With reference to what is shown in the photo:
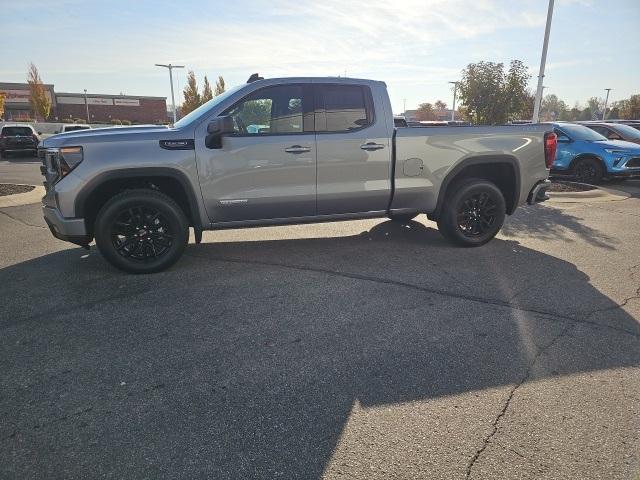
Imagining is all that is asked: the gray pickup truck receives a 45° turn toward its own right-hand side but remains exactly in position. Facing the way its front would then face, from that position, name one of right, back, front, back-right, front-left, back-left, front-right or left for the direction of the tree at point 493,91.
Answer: right

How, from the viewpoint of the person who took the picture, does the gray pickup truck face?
facing to the left of the viewer

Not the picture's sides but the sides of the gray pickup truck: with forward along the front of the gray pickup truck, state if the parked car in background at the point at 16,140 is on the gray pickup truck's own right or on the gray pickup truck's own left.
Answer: on the gray pickup truck's own right

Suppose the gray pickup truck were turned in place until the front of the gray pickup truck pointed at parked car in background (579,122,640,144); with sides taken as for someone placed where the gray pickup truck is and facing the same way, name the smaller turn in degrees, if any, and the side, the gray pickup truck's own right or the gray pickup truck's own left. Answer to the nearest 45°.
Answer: approximately 135° to the gray pickup truck's own right

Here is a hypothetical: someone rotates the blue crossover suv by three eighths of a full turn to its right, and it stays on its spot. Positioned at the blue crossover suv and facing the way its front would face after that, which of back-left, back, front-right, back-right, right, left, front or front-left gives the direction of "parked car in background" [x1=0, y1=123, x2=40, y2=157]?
front

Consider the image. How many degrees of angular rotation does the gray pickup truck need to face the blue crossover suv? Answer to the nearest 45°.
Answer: approximately 135° to its right

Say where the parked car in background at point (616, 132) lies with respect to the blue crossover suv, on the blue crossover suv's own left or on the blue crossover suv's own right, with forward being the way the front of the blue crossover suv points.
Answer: on the blue crossover suv's own left

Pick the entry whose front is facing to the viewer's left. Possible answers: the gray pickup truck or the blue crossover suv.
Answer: the gray pickup truck

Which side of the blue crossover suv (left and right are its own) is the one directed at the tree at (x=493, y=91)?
back

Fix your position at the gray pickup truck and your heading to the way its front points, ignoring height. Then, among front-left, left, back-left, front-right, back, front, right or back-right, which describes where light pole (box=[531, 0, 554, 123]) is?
back-right
